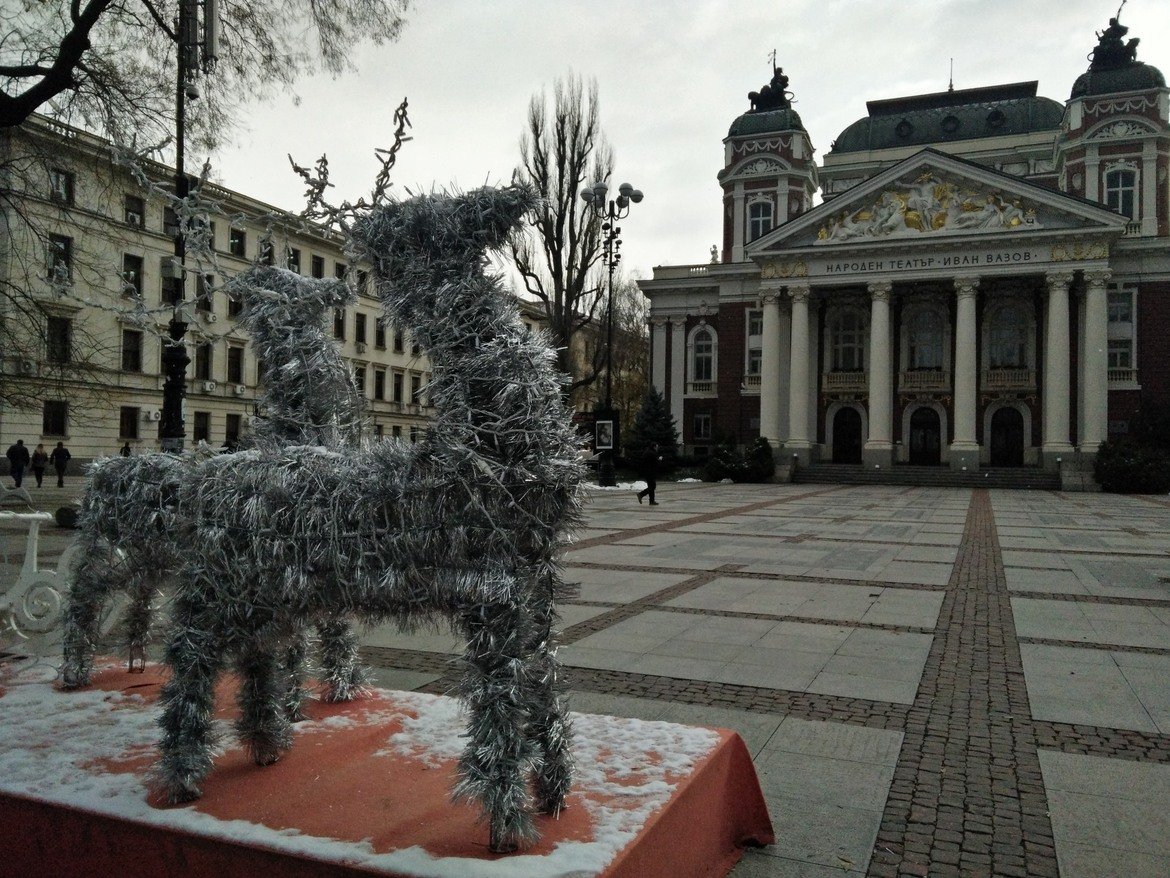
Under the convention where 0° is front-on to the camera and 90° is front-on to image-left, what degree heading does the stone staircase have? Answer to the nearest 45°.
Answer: approximately 0°

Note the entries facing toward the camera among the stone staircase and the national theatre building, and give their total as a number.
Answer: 2

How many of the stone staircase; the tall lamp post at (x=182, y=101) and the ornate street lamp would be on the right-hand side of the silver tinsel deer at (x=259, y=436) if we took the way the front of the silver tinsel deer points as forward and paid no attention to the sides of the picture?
0

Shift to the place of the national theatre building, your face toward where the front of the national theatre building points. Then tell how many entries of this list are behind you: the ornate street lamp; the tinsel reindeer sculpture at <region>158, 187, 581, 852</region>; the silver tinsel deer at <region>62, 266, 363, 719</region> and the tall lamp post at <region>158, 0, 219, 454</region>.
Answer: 0

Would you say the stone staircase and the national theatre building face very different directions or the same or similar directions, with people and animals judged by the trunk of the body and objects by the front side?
same or similar directions

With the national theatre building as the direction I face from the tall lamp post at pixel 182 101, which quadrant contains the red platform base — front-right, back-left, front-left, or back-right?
back-right

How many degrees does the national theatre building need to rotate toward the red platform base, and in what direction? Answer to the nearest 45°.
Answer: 0° — it already faces it

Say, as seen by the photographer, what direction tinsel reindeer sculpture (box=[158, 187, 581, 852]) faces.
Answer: facing the viewer and to the right of the viewer

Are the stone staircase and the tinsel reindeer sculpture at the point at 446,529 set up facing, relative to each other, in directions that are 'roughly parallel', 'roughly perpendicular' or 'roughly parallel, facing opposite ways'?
roughly perpendicular

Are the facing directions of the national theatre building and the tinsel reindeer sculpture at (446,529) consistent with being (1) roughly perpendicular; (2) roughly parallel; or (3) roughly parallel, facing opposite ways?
roughly perpendicular

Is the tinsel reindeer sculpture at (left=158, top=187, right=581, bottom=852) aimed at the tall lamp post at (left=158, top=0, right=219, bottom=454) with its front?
no

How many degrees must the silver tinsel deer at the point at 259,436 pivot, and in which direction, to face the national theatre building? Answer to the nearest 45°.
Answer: approximately 90° to its left

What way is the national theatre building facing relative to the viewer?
toward the camera

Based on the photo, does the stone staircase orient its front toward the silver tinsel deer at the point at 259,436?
yes

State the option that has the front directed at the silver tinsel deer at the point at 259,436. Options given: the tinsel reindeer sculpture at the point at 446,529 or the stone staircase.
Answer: the stone staircase

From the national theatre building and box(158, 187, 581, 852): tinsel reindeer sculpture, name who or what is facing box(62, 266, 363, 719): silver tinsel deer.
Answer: the national theatre building

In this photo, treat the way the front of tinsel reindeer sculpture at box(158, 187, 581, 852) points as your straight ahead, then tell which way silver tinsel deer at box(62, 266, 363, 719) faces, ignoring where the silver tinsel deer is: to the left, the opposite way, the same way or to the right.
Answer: the same way
